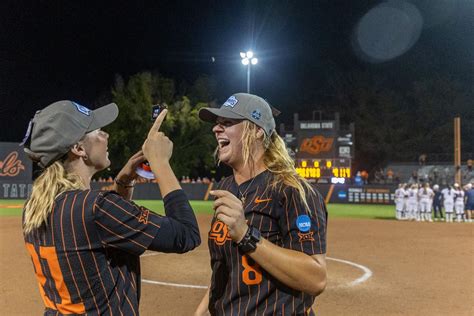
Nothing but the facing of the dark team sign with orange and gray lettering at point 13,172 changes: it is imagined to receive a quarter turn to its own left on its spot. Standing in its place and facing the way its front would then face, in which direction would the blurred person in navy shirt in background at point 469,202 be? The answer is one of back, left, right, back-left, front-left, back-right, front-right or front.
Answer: front-right

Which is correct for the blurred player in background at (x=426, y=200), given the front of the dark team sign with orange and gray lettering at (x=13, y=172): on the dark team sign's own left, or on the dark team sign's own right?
on the dark team sign's own left

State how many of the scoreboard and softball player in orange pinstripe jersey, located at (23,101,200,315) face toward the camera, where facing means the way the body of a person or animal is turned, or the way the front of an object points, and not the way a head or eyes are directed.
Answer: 1

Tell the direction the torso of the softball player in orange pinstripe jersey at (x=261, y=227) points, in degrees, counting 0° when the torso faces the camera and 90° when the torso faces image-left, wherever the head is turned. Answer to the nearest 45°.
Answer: approximately 45°

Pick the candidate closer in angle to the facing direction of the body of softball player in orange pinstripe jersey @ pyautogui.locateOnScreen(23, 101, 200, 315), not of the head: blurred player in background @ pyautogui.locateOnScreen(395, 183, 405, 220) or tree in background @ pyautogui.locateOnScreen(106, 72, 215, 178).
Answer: the blurred player in background

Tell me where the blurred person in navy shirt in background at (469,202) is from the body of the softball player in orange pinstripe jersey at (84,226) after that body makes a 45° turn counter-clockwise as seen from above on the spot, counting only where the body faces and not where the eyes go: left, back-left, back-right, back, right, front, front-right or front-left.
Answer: front-right

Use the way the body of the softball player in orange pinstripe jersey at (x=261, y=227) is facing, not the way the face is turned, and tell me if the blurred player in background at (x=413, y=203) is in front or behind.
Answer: behind

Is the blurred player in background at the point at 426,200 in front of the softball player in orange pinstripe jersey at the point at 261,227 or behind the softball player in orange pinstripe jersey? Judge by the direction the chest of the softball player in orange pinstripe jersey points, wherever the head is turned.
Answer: behind

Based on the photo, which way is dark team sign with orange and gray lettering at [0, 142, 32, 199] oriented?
toward the camera

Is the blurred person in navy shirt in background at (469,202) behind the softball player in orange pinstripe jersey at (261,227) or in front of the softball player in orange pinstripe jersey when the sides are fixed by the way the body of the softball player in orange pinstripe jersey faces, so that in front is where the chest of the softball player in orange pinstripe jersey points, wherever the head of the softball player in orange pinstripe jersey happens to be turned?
behind

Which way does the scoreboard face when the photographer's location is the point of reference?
facing the viewer

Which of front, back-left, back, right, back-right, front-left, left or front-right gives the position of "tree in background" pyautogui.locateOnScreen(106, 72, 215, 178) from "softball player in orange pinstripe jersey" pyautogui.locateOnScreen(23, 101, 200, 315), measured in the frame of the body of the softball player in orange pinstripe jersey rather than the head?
front-left

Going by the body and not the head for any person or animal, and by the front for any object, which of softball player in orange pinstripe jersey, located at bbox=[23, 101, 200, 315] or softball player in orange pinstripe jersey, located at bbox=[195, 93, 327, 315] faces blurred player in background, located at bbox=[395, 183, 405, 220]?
softball player in orange pinstripe jersey, located at bbox=[23, 101, 200, 315]

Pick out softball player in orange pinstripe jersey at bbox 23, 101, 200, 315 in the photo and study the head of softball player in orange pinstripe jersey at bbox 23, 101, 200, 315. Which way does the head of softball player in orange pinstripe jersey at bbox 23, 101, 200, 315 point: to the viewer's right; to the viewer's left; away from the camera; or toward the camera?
to the viewer's right

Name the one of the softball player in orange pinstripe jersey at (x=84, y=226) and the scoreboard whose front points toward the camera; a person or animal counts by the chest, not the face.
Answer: the scoreboard

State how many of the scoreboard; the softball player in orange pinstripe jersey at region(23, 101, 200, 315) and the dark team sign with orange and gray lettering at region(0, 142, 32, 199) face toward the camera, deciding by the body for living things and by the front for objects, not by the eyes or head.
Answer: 2

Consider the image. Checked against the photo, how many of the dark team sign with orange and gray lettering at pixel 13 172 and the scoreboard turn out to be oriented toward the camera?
2

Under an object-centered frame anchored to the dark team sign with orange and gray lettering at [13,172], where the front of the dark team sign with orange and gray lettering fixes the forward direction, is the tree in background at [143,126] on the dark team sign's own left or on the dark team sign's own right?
on the dark team sign's own left
